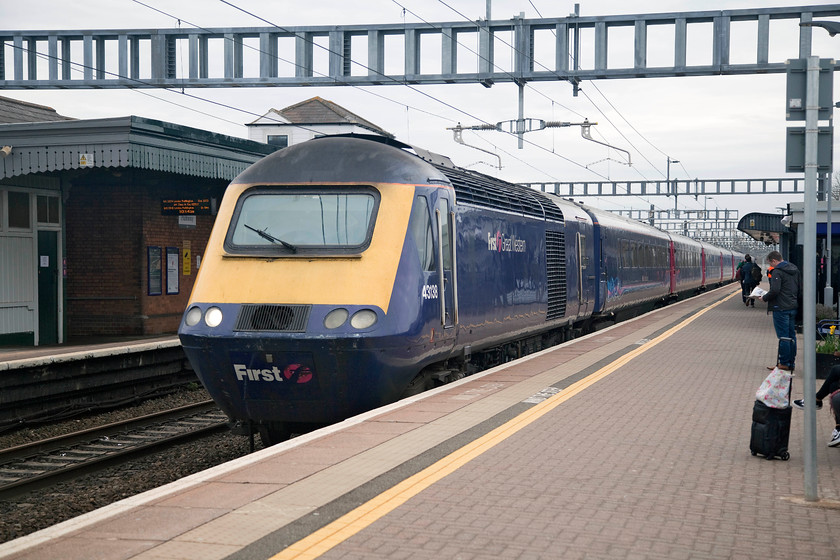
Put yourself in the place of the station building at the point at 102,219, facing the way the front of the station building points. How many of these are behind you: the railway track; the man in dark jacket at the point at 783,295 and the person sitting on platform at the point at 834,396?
0

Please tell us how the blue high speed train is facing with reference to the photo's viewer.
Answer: facing the viewer and to the left of the viewer

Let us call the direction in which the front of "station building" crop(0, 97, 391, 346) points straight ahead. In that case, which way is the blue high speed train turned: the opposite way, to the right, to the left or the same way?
to the right

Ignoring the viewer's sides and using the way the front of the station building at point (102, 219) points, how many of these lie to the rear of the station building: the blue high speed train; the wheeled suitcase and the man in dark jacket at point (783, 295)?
0

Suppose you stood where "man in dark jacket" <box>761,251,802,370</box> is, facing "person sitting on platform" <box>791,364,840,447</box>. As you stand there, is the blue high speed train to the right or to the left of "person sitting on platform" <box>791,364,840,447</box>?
right

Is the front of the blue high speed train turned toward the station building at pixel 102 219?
no

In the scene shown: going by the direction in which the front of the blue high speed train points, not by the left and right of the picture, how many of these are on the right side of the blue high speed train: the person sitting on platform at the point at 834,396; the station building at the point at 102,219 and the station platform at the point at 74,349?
2

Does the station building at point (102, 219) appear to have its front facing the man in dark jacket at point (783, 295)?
yes

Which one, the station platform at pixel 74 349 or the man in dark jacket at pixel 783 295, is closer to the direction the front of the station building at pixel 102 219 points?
the man in dark jacket

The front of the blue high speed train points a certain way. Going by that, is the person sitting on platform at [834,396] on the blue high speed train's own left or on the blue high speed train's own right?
on the blue high speed train's own left

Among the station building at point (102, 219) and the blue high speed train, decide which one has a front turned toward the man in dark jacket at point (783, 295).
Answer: the station building

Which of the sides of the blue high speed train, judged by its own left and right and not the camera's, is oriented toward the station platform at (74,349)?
right

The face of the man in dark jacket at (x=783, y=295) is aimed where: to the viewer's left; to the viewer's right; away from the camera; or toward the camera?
to the viewer's left

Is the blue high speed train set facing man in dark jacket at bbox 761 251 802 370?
no

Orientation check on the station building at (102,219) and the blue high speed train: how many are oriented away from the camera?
0
